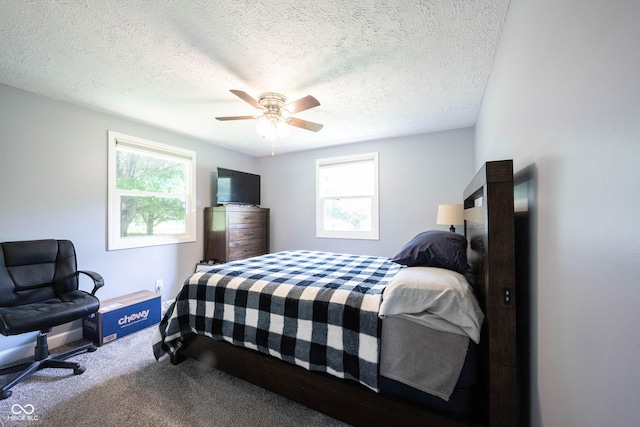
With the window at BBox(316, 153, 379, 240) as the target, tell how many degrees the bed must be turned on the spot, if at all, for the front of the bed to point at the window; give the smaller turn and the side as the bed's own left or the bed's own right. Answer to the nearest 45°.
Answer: approximately 90° to the bed's own right

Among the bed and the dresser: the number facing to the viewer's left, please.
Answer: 1

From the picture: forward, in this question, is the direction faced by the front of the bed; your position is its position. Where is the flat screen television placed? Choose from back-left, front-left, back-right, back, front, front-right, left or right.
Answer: front-right

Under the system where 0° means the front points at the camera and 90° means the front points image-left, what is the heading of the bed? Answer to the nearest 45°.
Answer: approximately 90°

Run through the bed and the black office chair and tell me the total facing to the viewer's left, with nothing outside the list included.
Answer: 1

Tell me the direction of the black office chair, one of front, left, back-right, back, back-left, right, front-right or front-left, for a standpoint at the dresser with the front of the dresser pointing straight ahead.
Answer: right

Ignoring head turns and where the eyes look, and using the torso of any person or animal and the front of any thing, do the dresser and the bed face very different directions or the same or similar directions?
very different directions
